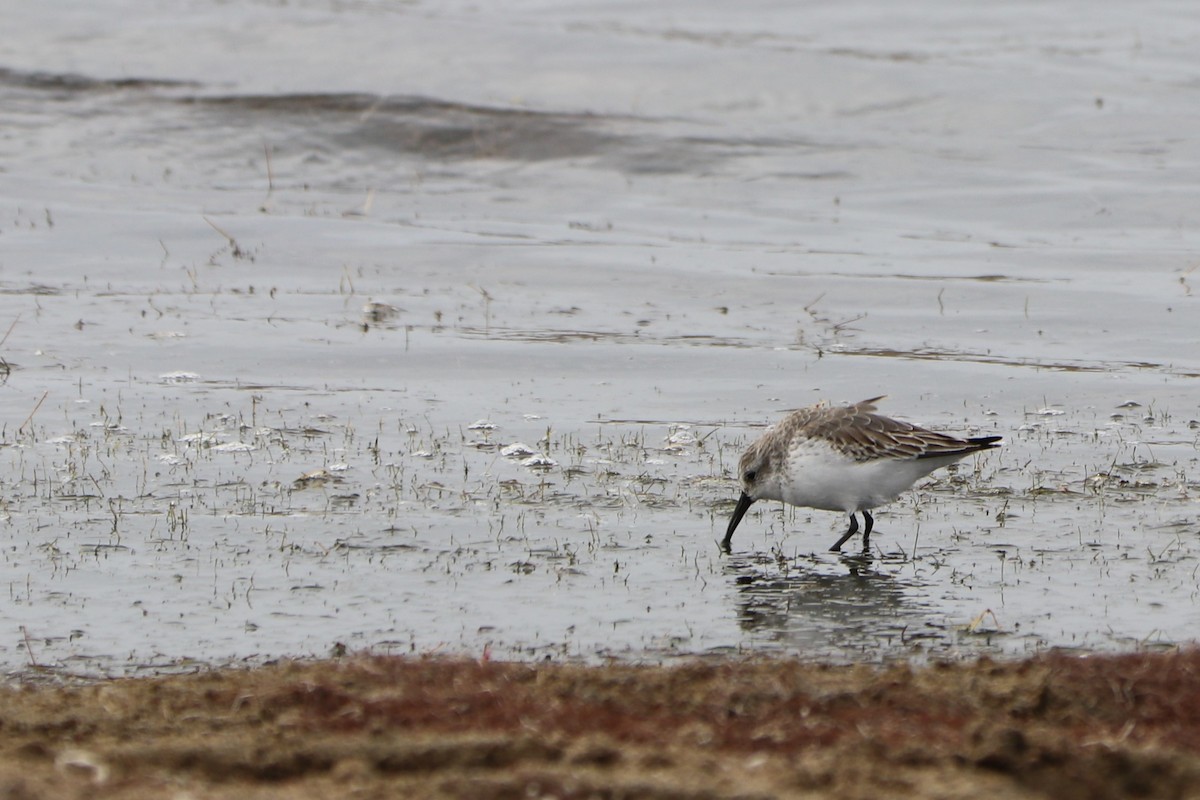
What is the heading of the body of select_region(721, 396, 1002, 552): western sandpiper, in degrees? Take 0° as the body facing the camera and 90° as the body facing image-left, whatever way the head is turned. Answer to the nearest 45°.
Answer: approximately 90°
